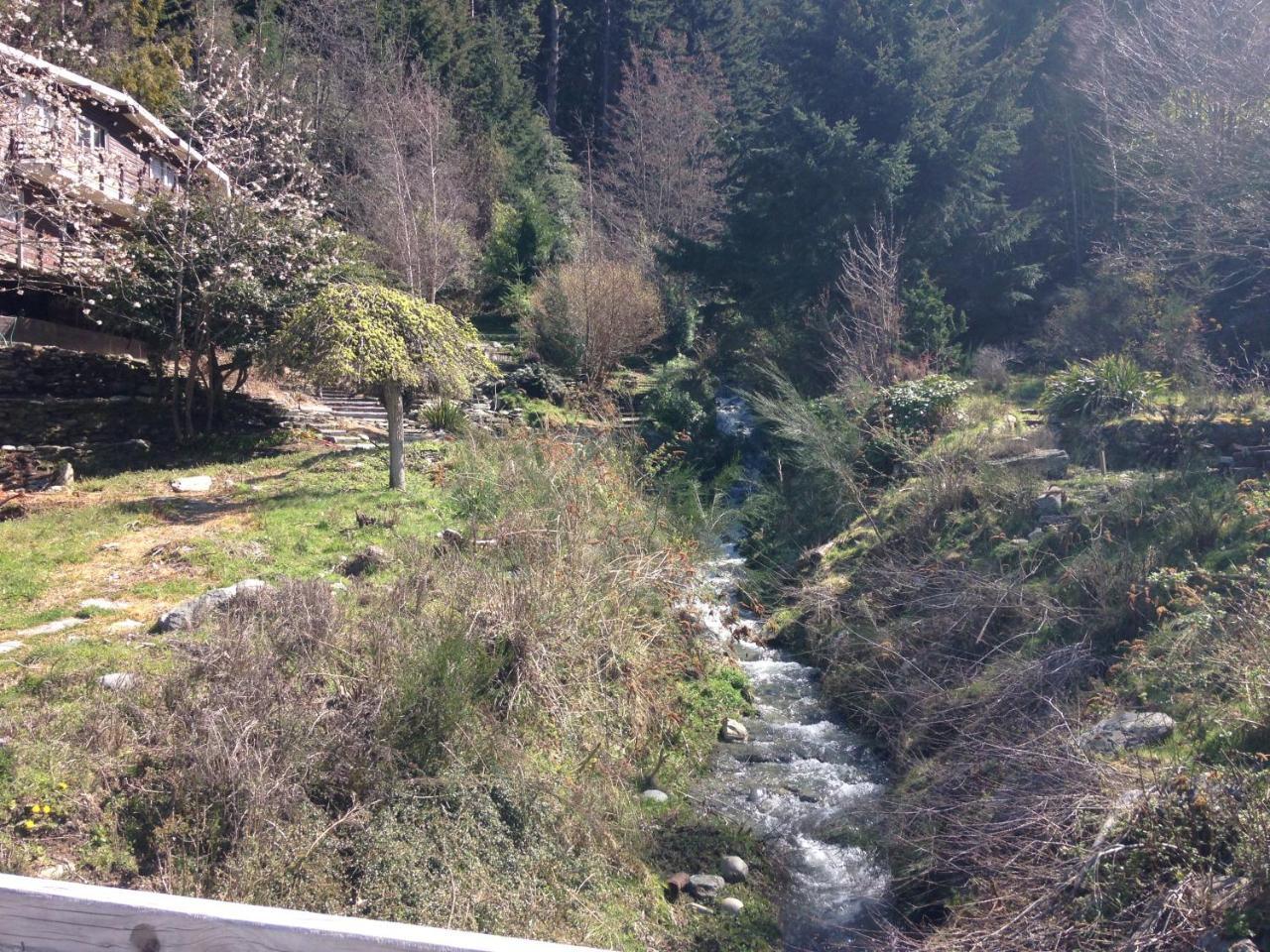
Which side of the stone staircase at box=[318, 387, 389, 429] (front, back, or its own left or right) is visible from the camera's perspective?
front

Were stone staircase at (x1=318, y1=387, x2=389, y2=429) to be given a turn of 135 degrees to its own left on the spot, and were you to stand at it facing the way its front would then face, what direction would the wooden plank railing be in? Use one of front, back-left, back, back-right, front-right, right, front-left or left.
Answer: back-right

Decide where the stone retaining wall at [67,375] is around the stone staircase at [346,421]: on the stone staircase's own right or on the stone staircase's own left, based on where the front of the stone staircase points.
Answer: on the stone staircase's own right

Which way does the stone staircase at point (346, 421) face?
toward the camera

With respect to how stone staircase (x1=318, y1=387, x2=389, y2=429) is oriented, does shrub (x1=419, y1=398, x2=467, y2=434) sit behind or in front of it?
in front

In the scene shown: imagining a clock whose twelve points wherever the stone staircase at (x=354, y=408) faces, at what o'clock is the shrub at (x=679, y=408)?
The shrub is roughly at 10 o'clock from the stone staircase.

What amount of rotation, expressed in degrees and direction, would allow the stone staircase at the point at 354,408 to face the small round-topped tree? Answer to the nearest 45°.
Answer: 0° — it already faces it

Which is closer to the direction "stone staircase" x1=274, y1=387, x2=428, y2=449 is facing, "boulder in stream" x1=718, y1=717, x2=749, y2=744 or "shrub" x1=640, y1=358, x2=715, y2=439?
the boulder in stream

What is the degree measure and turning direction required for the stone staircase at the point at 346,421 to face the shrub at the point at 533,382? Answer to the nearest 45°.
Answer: approximately 135° to its left

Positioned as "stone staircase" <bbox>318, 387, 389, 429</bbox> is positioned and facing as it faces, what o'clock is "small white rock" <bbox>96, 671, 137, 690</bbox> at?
The small white rock is roughly at 12 o'clock from the stone staircase.
